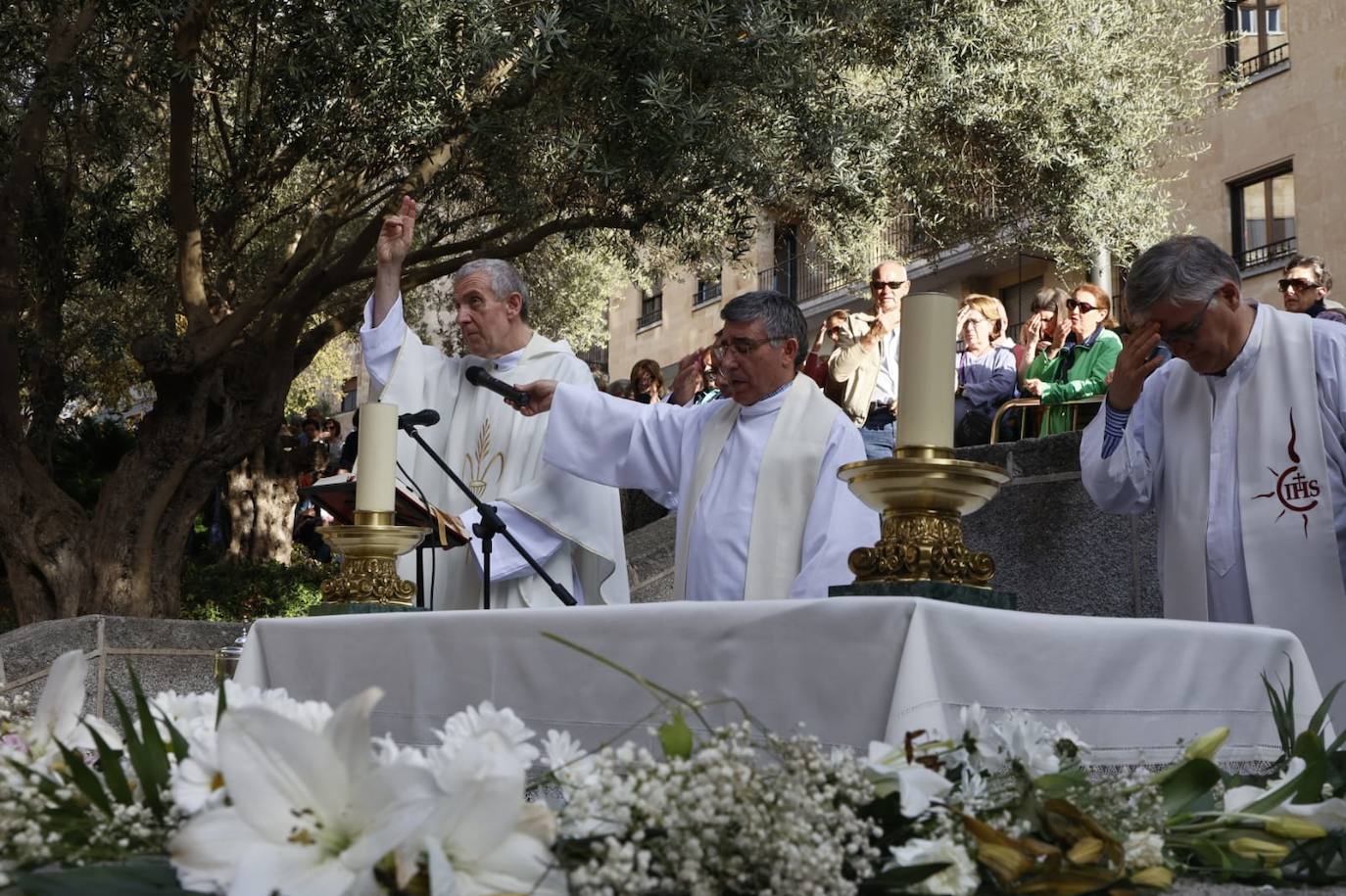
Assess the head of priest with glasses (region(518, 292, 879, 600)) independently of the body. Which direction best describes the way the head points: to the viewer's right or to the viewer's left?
to the viewer's left

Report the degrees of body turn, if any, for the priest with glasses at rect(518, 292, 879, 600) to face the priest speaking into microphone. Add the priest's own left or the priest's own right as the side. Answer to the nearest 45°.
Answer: approximately 90° to the priest's own right

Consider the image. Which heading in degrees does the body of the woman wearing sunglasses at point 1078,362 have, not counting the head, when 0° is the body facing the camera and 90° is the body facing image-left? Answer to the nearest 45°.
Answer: approximately 45°

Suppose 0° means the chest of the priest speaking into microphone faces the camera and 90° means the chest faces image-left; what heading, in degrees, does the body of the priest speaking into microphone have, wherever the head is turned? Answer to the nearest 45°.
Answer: approximately 45°

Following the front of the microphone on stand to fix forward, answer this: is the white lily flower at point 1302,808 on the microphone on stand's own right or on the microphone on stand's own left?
on the microphone on stand's own right

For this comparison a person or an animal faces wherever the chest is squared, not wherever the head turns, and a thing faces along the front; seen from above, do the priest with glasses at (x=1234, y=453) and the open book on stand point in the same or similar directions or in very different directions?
very different directions

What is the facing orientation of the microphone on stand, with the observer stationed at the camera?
facing to the right of the viewer
